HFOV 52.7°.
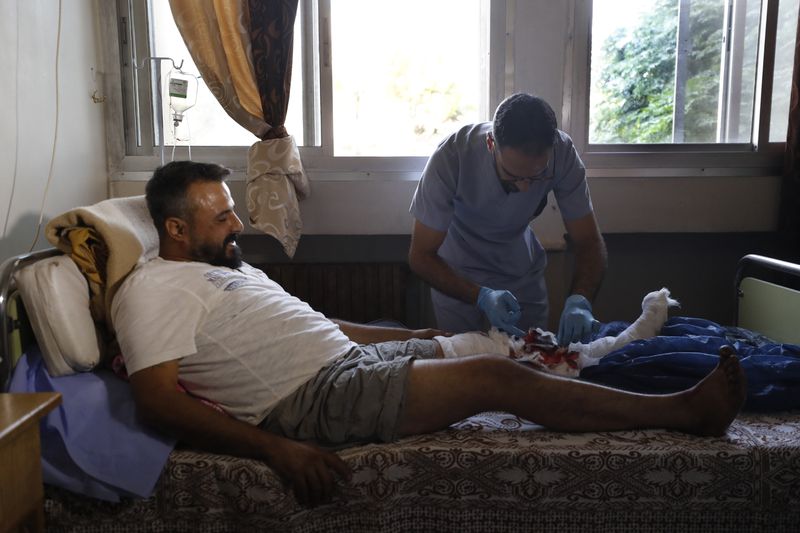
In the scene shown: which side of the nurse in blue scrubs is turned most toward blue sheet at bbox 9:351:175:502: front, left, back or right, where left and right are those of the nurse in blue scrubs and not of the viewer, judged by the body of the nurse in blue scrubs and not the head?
right

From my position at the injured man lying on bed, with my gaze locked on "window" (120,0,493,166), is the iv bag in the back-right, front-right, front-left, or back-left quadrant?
front-left

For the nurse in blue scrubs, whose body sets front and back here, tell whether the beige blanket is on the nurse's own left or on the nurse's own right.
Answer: on the nurse's own right

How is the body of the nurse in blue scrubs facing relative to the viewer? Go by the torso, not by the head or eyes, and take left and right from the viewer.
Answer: facing the viewer and to the right of the viewer

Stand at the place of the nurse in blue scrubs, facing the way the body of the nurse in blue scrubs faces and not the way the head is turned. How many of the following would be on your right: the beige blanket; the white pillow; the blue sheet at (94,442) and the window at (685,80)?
3

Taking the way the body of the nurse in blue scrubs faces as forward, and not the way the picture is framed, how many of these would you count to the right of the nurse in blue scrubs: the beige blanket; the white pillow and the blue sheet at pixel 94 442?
3

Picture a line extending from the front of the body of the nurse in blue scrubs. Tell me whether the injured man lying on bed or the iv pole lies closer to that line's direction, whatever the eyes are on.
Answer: the injured man lying on bed

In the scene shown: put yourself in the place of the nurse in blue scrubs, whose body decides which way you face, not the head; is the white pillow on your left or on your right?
on your right

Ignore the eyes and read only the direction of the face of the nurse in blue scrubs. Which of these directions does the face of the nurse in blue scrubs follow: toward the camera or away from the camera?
toward the camera

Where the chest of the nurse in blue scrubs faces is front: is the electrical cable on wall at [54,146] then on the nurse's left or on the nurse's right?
on the nurse's right

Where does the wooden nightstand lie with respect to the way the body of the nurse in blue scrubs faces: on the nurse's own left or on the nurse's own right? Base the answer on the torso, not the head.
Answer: on the nurse's own right

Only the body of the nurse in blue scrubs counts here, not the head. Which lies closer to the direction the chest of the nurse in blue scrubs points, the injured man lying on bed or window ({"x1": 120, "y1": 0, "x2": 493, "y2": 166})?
the injured man lying on bed

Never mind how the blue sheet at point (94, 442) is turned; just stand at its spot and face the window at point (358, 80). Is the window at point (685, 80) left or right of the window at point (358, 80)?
right

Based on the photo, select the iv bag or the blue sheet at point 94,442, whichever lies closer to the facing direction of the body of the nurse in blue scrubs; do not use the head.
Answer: the blue sheet

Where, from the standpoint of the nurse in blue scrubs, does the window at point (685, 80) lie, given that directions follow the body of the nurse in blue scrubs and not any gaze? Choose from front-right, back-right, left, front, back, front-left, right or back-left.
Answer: left

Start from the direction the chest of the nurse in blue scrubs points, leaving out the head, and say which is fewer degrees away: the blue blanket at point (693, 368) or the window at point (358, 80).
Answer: the blue blanket
